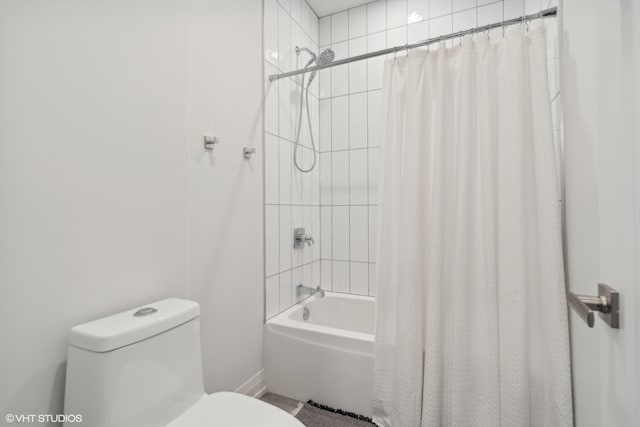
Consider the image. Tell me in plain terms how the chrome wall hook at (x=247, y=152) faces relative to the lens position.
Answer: facing the viewer and to the right of the viewer

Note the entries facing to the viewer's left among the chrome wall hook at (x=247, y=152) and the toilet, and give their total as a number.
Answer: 0

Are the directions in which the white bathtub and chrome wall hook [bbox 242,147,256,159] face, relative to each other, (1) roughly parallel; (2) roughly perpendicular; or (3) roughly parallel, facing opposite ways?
roughly perpendicular

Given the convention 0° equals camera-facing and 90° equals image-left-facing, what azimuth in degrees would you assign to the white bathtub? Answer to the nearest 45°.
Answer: approximately 45°

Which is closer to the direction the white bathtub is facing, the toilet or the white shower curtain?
the toilet

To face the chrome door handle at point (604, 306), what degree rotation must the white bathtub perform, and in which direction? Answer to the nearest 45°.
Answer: approximately 90° to its left

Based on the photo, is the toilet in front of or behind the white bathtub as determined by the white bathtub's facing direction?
in front

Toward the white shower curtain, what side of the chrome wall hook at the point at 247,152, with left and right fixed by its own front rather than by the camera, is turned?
front
